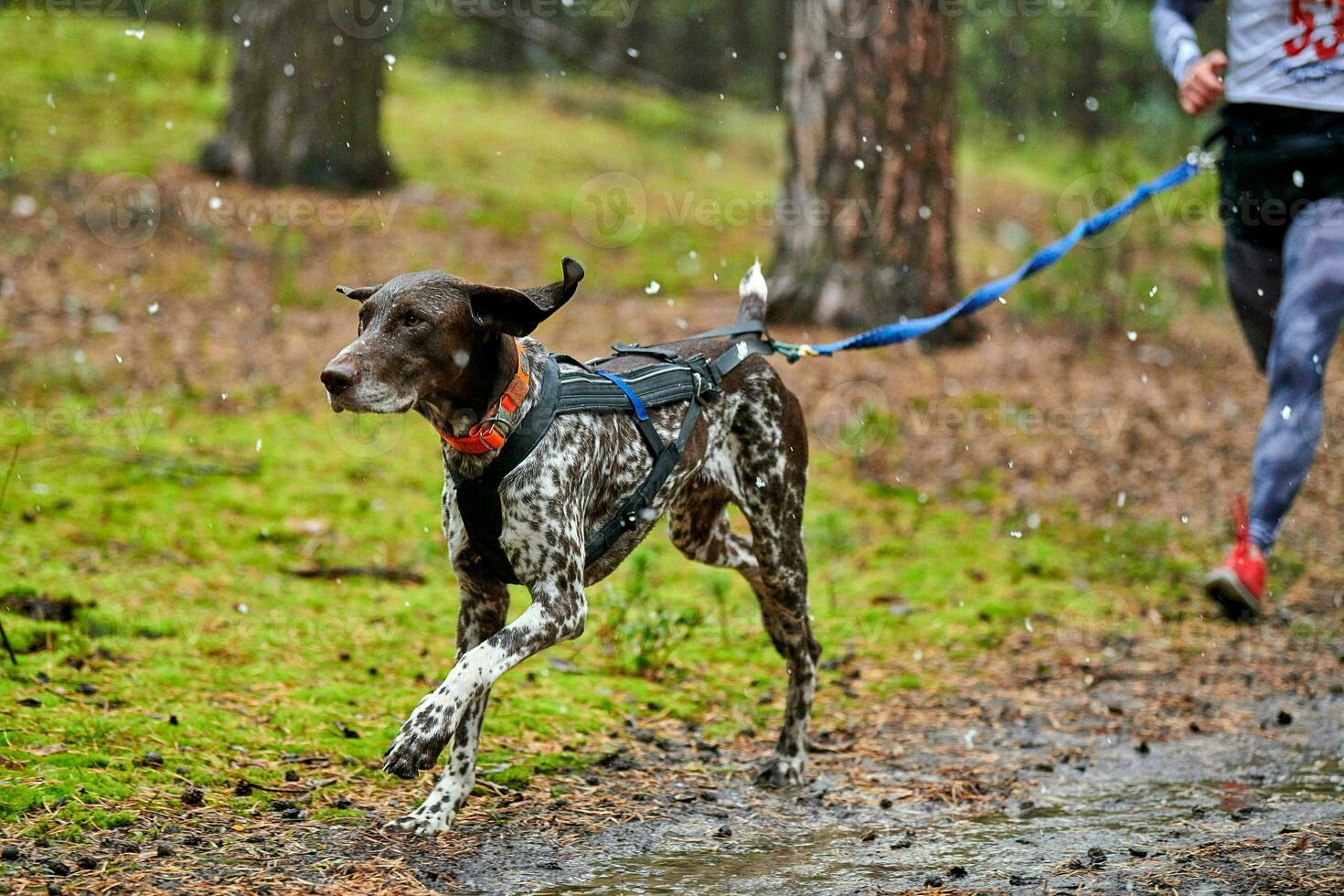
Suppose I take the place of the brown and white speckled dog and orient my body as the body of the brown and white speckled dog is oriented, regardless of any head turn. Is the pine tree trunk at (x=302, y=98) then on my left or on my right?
on my right

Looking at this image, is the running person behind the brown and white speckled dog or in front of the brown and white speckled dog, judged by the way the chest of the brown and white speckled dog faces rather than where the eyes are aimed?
behind

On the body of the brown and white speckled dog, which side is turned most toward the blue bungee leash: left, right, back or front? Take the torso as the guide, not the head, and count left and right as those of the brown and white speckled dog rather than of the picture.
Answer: back

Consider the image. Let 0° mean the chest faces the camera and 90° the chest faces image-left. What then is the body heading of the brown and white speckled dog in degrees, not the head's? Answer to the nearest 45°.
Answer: approximately 45°
